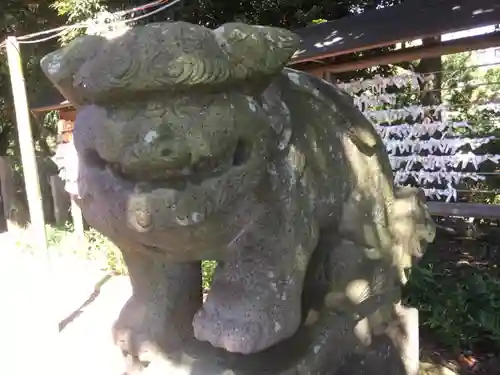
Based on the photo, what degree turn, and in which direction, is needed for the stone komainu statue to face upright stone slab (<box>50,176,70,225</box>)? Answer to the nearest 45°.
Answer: approximately 135° to its right

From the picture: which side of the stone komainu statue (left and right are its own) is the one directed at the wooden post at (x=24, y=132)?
right

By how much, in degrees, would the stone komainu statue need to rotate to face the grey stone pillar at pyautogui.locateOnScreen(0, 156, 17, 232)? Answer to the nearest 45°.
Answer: approximately 90° to its right

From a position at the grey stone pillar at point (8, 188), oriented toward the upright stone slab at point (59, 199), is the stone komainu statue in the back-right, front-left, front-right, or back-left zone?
front-right

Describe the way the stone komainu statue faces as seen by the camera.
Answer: facing the viewer and to the left of the viewer
